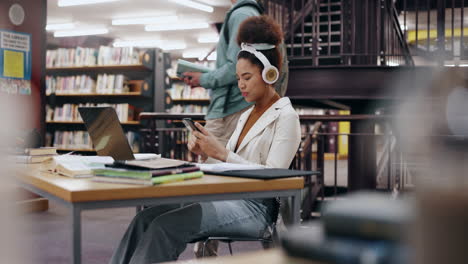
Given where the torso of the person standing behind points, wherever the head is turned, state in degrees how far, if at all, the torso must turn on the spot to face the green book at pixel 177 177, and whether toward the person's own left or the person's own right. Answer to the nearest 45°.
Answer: approximately 90° to the person's own left

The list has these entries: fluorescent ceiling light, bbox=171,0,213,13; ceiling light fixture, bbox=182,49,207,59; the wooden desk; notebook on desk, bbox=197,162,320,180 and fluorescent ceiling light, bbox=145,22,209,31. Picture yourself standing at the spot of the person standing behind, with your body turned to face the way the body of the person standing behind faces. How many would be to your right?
3

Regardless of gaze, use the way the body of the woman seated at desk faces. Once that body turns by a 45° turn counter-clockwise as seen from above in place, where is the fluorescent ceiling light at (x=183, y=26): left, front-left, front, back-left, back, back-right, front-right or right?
back-right

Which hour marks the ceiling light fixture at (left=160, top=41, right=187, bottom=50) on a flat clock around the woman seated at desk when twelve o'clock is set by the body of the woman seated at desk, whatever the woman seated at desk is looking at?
The ceiling light fixture is roughly at 3 o'clock from the woman seated at desk.

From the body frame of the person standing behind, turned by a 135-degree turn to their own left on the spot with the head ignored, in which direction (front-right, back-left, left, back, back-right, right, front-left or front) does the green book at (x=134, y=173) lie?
front-right

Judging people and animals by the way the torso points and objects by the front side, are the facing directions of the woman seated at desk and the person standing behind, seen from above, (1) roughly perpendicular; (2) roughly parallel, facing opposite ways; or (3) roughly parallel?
roughly parallel

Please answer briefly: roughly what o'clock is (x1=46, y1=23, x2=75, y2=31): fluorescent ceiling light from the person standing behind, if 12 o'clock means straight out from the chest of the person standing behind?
The fluorescent ceiling light is roughly at 2 o'clock from the person standing behind.

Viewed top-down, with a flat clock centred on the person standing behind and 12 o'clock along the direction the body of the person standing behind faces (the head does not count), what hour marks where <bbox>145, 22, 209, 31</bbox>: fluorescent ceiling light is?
The fluorescent ceiling light is roughly at 3 o'clock from the person standing behind.

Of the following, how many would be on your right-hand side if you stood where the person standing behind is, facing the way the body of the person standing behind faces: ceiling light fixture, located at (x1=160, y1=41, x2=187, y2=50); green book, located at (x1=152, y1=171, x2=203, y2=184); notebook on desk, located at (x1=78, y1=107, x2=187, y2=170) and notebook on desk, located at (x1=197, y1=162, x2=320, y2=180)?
1

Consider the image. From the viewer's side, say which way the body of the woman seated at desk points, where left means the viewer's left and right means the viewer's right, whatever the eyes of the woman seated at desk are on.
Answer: facing to the left of the viewer

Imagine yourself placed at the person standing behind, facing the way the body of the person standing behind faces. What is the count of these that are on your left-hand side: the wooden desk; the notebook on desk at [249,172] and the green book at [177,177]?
3

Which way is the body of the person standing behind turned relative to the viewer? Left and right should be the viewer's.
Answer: facing to the left of the viewer

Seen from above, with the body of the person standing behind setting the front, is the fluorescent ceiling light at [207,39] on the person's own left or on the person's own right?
on the person's own right

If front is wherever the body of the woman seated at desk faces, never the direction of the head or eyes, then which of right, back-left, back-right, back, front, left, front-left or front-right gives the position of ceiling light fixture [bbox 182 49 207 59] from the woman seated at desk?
right

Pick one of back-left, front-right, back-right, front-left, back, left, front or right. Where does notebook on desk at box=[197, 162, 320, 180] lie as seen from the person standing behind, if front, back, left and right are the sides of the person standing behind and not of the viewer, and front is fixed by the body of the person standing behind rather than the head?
left

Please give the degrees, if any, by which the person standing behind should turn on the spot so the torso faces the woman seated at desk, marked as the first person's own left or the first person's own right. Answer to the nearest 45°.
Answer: approximately 90° to the first person's own left

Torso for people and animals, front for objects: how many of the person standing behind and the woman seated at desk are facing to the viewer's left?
2

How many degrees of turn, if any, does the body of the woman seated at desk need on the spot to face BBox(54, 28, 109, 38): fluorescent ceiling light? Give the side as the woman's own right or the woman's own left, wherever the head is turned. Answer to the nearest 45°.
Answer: approximately 90° to the woman's own right

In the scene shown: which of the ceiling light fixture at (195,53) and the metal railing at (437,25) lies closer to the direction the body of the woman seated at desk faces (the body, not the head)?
the ceiling light fixture
